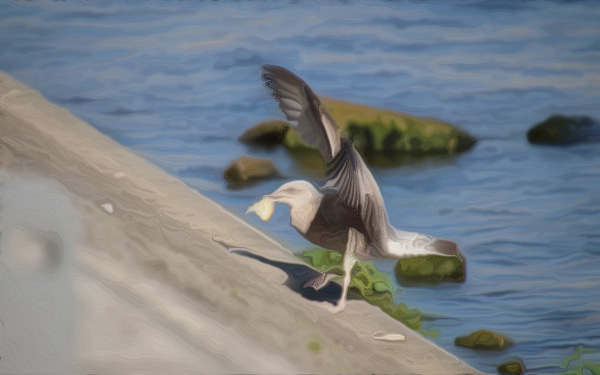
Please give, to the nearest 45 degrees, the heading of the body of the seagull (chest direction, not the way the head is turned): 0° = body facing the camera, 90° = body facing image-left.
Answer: approximately 90°
